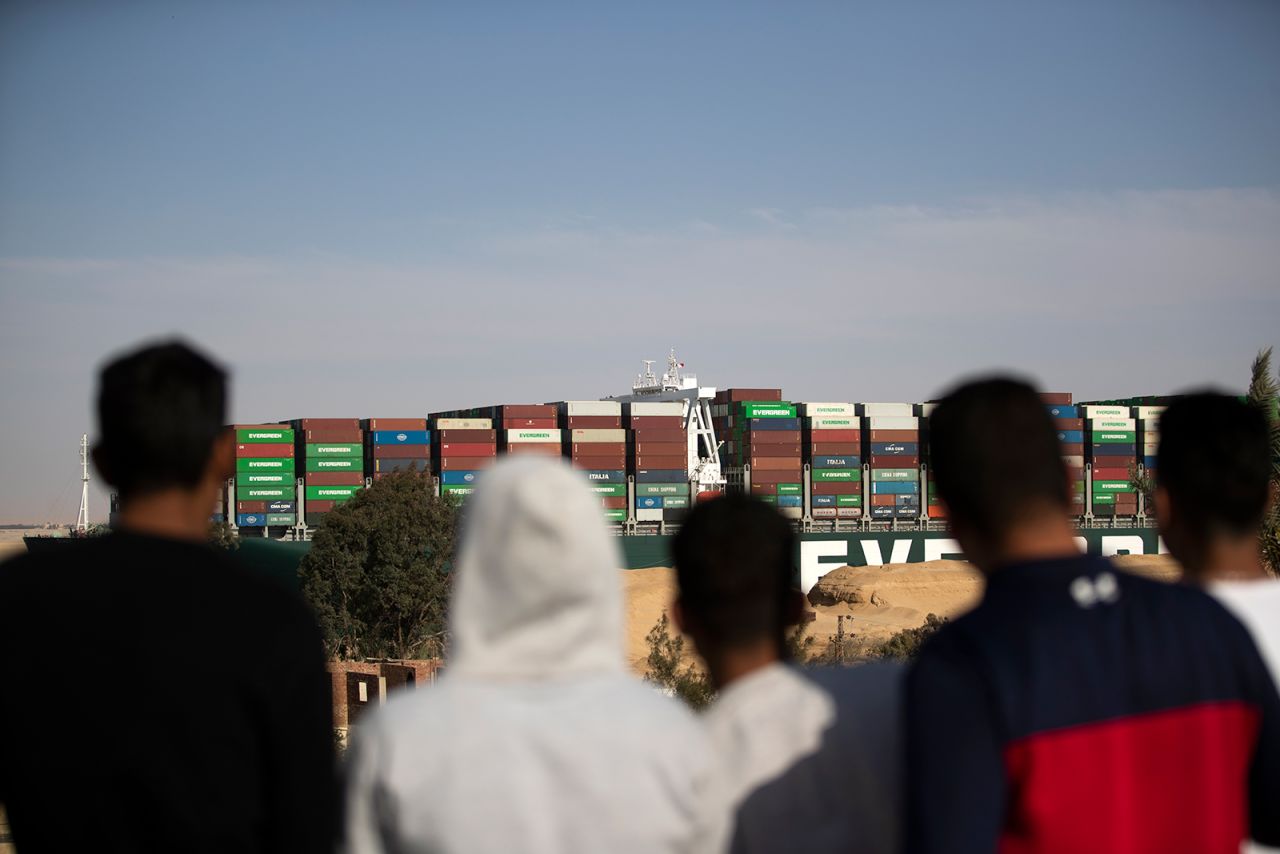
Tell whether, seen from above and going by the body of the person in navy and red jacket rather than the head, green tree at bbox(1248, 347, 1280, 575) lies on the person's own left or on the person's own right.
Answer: on the person's own right

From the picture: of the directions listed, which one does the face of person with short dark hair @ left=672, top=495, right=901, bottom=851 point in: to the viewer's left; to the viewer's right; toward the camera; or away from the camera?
away from the camera

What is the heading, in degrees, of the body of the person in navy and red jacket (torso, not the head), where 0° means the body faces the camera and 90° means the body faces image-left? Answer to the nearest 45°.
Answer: approximately 135°

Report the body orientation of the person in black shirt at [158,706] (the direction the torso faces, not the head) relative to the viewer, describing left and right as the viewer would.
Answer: facing away from the viewer

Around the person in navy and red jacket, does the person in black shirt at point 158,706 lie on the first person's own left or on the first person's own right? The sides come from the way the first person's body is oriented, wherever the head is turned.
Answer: on the first person's own left

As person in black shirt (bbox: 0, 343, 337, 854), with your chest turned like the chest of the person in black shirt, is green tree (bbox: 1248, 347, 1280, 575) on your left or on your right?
on your right

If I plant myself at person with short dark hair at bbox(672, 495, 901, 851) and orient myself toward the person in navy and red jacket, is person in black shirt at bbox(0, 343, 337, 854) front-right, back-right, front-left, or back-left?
back-right

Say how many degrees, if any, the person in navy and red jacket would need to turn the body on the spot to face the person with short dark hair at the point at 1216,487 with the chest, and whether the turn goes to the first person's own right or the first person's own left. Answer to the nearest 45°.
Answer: approximately 45° to the first person's own right

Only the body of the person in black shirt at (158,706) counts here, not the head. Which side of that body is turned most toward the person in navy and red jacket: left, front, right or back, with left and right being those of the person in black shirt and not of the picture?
right
